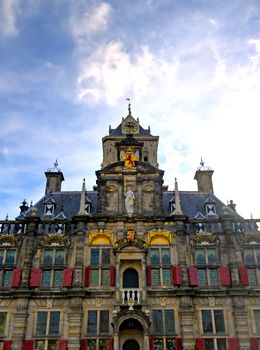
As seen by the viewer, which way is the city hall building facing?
toward the camera
